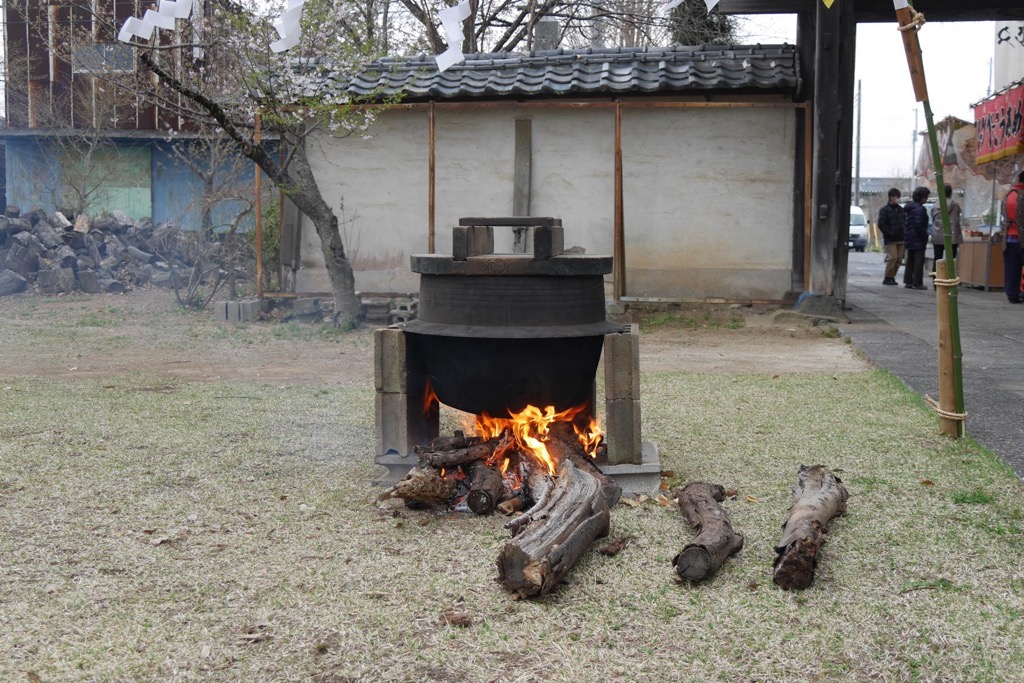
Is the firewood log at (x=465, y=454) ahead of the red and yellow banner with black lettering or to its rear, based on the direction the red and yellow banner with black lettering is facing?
ahead

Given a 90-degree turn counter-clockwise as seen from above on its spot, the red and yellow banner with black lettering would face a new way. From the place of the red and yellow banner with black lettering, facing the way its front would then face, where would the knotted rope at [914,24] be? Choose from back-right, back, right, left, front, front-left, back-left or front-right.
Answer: front-right

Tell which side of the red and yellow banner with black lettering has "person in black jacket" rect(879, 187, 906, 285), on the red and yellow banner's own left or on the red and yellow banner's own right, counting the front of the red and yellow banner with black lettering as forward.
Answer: on the red and yellow banner's own right

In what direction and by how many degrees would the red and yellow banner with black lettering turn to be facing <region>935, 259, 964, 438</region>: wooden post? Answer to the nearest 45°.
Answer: approximately 45° to its left

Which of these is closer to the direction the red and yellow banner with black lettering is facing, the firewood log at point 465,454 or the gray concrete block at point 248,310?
the gray concrete block

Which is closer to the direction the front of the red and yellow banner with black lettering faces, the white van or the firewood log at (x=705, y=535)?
the firewood log

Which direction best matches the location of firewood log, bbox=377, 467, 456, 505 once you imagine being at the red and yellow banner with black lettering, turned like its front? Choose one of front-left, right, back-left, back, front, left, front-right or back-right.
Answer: front-left

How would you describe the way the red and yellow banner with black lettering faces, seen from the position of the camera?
facing the viewer and to the left of the viewer

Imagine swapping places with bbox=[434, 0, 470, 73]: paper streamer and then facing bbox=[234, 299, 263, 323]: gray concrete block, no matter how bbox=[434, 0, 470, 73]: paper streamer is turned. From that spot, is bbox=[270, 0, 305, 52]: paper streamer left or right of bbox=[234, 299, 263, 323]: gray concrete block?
left

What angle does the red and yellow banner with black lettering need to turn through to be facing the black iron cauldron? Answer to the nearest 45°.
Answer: approximately 45° to its left

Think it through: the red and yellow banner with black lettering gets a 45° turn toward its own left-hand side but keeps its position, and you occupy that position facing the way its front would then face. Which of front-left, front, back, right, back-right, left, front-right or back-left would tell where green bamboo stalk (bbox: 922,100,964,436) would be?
front

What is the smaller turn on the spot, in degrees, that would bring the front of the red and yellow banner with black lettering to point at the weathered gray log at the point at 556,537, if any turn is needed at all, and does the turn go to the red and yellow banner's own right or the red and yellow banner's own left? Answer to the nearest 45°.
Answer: approximately 45° to the red and yellow banner's own left
